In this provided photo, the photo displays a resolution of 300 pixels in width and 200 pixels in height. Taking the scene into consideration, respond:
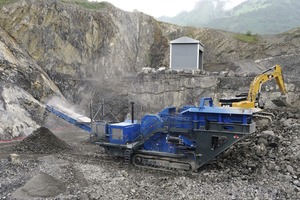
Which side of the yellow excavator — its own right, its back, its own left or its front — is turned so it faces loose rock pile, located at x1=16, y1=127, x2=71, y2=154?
back

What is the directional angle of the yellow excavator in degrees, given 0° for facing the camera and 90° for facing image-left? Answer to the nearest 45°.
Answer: approximately 270°

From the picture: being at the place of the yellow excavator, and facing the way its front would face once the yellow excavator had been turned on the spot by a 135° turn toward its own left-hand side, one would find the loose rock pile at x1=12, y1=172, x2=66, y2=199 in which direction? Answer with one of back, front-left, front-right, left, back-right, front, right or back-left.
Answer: left
